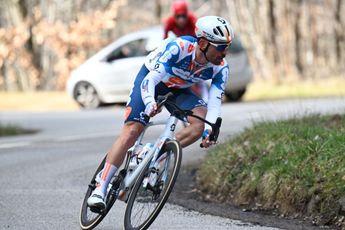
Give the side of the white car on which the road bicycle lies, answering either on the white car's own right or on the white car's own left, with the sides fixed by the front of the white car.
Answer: on the white car's own left

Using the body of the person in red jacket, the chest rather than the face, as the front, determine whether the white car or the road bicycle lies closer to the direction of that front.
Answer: the road bicycle

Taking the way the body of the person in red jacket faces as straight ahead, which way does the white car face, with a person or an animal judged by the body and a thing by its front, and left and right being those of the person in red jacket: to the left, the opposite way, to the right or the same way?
to the right

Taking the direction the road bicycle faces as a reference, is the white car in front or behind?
behind

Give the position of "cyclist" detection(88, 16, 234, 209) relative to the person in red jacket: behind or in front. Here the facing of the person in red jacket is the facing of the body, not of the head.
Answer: in front

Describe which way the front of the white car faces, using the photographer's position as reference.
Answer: facing to the left of the viewer

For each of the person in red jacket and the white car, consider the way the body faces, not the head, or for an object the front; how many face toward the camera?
1
